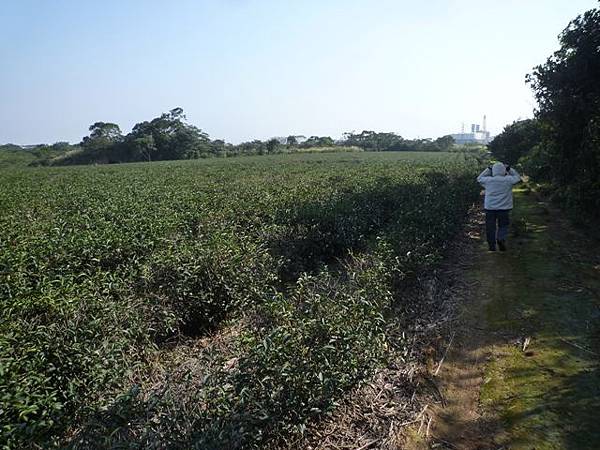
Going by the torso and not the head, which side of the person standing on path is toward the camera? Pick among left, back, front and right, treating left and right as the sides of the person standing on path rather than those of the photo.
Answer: back

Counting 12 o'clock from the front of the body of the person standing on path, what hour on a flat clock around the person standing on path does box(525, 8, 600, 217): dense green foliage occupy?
The dense green foliage is roughly at 1 o'clock from the person standing on path.

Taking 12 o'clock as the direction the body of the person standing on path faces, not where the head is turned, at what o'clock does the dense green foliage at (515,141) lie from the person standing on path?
The dense green foliage is roughly at 12 o'clock from the person standing on path.
